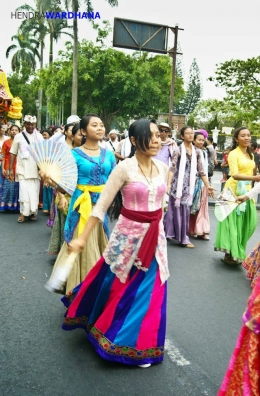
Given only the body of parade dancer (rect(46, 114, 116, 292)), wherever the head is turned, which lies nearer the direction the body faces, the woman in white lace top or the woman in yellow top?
the woman in white lace top

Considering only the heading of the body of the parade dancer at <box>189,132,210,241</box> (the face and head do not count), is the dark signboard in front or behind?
behind

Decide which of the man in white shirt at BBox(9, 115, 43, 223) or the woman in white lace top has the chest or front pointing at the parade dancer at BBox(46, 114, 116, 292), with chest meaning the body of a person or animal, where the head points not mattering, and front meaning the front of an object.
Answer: the man in white shirt

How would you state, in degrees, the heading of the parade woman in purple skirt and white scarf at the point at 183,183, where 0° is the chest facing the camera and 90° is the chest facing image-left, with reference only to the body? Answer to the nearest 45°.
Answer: approximately 315°

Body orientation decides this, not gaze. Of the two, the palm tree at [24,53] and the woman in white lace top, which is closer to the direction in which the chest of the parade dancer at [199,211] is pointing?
the woman in white lace top

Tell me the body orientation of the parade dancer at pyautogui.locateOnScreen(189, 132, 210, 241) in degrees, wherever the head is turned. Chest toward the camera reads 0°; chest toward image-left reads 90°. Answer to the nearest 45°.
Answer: approximately 315°

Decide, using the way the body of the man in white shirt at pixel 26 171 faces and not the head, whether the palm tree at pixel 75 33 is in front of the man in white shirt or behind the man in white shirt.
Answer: behind
